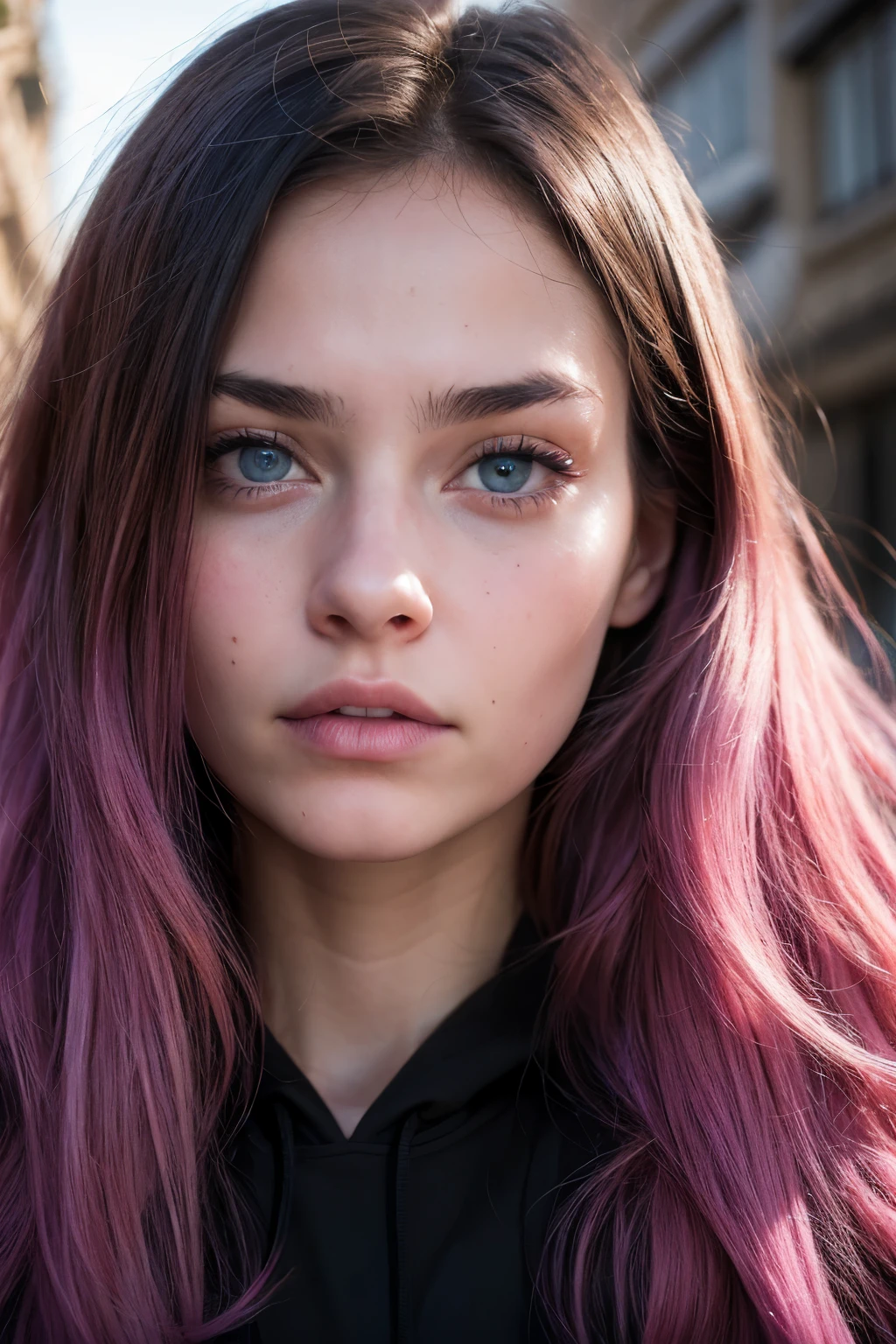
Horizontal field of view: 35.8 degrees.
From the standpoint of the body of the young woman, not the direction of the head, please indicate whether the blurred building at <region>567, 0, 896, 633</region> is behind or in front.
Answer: behind

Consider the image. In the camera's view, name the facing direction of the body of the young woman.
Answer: toward the camera
